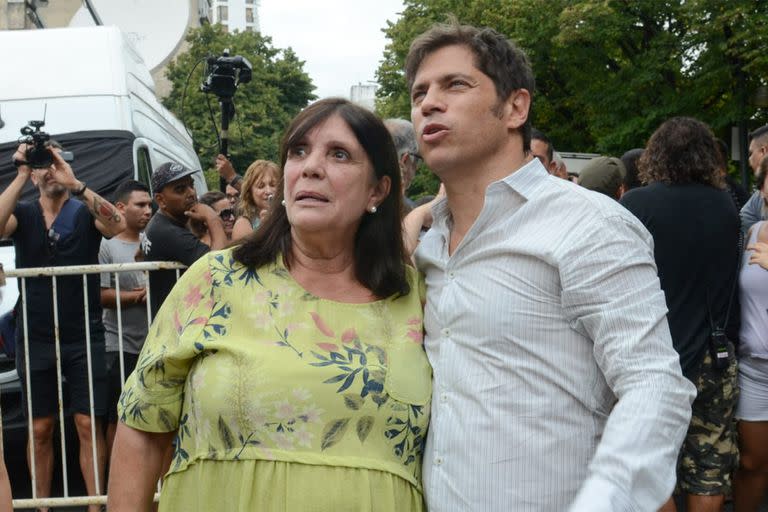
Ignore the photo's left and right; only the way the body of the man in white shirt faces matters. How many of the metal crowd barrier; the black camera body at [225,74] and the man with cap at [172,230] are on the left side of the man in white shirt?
0

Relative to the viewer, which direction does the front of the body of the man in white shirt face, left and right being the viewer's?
facing the viewer and to the left of the viewer

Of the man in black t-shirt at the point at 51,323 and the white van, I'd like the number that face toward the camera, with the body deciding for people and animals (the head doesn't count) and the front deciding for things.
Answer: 1

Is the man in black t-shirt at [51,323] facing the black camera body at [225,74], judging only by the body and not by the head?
no

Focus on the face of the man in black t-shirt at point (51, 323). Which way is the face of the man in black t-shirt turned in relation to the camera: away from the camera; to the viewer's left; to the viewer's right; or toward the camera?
toward the camera

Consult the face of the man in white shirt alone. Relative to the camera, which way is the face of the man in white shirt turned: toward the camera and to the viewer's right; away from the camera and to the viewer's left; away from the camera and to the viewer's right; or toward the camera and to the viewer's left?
toward the camera and to the viewer's left

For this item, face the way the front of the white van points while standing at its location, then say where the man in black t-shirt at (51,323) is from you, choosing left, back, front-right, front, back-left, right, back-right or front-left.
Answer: back-right

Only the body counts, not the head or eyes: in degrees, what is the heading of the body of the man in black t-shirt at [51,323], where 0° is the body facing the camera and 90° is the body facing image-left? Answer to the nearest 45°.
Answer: approximately 0°

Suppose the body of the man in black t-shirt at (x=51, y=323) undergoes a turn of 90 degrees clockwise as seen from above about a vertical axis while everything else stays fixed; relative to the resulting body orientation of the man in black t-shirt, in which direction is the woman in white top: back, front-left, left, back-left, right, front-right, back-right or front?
back-left

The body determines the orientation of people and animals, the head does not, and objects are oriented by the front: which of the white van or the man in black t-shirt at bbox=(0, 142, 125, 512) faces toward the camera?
the man in black t-shirt

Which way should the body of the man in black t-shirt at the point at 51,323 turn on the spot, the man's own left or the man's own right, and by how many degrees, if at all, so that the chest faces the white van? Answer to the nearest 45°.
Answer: approximately 180°
